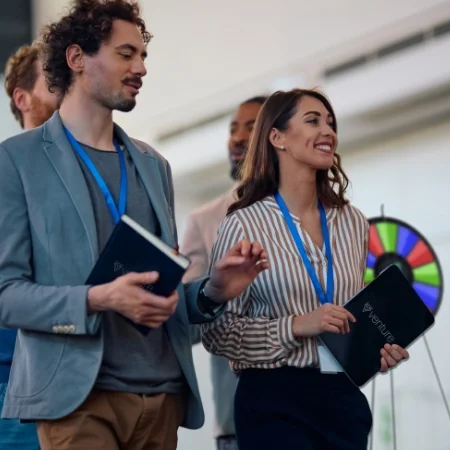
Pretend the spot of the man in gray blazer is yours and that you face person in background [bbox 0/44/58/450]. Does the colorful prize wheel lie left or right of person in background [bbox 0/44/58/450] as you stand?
right

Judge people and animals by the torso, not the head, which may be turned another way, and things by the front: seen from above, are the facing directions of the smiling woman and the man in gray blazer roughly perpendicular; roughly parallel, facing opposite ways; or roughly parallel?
roughly parallel

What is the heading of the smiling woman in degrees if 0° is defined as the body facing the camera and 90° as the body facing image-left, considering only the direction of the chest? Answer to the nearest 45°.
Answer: approximately 315°

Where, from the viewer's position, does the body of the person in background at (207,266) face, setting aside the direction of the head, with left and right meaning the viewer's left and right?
facing the viewer

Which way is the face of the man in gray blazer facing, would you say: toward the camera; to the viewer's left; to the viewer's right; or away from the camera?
to the viewer's right

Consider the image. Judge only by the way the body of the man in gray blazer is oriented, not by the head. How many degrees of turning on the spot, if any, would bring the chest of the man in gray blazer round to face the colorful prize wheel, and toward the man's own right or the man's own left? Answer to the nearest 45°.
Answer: approximately 90° to the man's own left

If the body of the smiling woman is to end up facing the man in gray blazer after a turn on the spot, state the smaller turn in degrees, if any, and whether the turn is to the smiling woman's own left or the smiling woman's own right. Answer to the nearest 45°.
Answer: approximately 90° to the smiling woman's own right

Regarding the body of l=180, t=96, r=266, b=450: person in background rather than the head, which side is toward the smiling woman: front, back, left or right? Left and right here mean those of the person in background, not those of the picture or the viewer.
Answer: front
